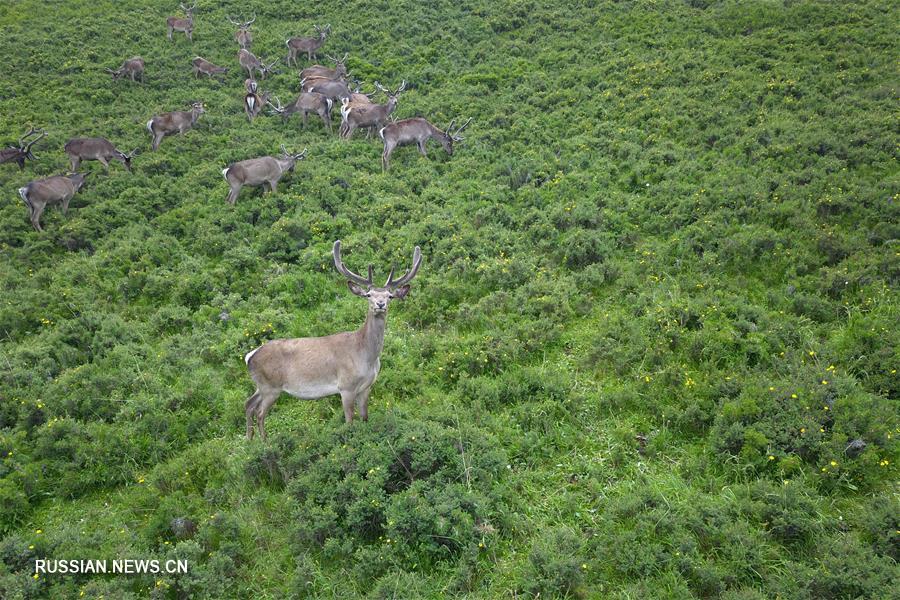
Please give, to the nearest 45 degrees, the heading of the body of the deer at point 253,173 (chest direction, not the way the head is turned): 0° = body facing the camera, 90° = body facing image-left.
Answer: approximately 270°

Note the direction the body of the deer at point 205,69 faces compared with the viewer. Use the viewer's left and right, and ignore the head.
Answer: facing to the right of the viewer

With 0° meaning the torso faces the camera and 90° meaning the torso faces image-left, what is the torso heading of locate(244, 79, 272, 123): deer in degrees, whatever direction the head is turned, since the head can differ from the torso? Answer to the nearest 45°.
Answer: approximately 180°

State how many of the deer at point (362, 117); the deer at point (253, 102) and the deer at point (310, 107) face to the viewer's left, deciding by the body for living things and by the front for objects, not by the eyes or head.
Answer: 1

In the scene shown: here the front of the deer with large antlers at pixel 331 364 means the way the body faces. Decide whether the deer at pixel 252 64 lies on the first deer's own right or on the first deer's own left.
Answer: on the first deer's own left

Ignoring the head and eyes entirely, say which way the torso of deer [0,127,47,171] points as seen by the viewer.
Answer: to the viewer's right

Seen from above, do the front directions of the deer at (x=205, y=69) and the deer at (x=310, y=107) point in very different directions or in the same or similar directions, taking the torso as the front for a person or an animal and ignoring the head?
very different directions

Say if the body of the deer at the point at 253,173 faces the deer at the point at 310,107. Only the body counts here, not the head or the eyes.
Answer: no

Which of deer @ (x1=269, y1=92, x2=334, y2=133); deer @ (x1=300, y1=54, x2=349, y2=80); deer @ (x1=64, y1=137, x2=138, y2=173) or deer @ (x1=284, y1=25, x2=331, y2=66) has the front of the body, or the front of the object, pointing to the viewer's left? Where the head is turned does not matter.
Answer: deer @ (x1=269, y1=92, x2=334, y2=133)

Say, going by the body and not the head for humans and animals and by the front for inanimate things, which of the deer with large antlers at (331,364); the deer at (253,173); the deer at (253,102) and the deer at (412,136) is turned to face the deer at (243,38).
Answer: the deer at (253,102)

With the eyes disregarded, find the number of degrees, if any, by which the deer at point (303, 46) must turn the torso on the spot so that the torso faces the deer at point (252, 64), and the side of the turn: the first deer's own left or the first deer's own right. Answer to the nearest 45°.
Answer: approximately 180°

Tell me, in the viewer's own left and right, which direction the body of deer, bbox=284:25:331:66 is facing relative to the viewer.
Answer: facing away from the viewer and to the right of the viewer

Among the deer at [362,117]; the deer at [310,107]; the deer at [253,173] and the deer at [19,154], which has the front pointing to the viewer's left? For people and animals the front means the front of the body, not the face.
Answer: the deer at [310,107]

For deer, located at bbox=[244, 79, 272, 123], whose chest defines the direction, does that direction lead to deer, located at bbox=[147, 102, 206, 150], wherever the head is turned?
no

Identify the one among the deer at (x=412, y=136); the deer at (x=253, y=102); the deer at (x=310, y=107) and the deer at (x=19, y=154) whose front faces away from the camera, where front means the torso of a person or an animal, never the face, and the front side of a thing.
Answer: the deer at (x=253, y=102)

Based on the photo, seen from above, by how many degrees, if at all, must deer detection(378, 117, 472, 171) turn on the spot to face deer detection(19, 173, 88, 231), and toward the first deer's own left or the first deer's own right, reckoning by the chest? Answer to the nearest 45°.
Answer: approximately 135° to the first deer's own right

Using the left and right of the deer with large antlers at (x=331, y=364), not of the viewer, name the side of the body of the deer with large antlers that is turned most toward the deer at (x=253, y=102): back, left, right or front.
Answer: left

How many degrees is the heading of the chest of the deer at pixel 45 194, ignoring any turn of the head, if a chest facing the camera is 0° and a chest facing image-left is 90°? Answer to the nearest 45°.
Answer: approximately 225°

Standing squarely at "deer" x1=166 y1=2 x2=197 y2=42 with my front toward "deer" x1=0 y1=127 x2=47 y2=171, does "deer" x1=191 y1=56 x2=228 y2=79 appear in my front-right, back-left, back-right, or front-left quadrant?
front-left

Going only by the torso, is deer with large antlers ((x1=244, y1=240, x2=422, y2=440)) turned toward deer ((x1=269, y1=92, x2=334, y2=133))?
no

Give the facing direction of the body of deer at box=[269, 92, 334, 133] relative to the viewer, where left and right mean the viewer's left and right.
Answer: facing to the left of the viewer
